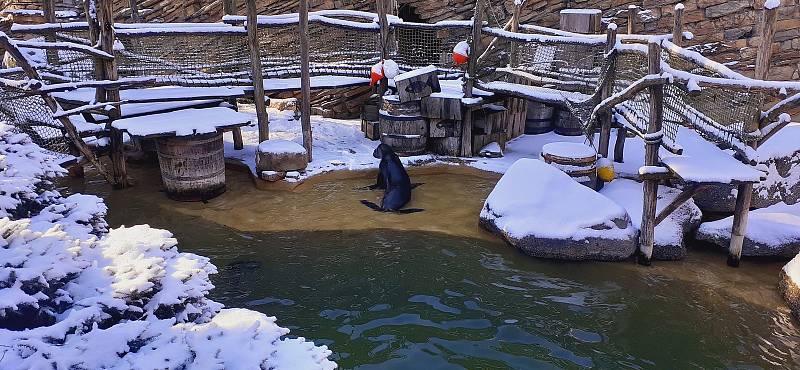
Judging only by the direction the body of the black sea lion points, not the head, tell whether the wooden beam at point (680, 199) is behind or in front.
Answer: behind

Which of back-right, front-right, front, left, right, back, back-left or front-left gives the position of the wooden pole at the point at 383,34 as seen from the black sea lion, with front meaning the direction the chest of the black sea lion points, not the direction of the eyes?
front

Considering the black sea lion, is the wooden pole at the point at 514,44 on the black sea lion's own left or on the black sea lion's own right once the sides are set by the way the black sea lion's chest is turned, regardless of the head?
on the black sea lion's own right

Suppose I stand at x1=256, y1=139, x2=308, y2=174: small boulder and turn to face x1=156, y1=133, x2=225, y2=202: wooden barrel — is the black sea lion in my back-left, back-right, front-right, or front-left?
back-left

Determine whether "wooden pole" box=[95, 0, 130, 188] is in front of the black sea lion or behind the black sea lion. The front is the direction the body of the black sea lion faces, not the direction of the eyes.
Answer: in front

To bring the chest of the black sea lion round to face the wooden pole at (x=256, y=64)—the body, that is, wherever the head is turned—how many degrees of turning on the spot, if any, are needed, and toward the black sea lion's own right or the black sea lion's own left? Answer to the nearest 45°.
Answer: approximately 45° to the black sea lion's own left

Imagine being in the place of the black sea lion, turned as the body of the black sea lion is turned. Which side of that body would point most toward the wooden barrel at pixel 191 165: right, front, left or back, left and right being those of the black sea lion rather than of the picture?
left
